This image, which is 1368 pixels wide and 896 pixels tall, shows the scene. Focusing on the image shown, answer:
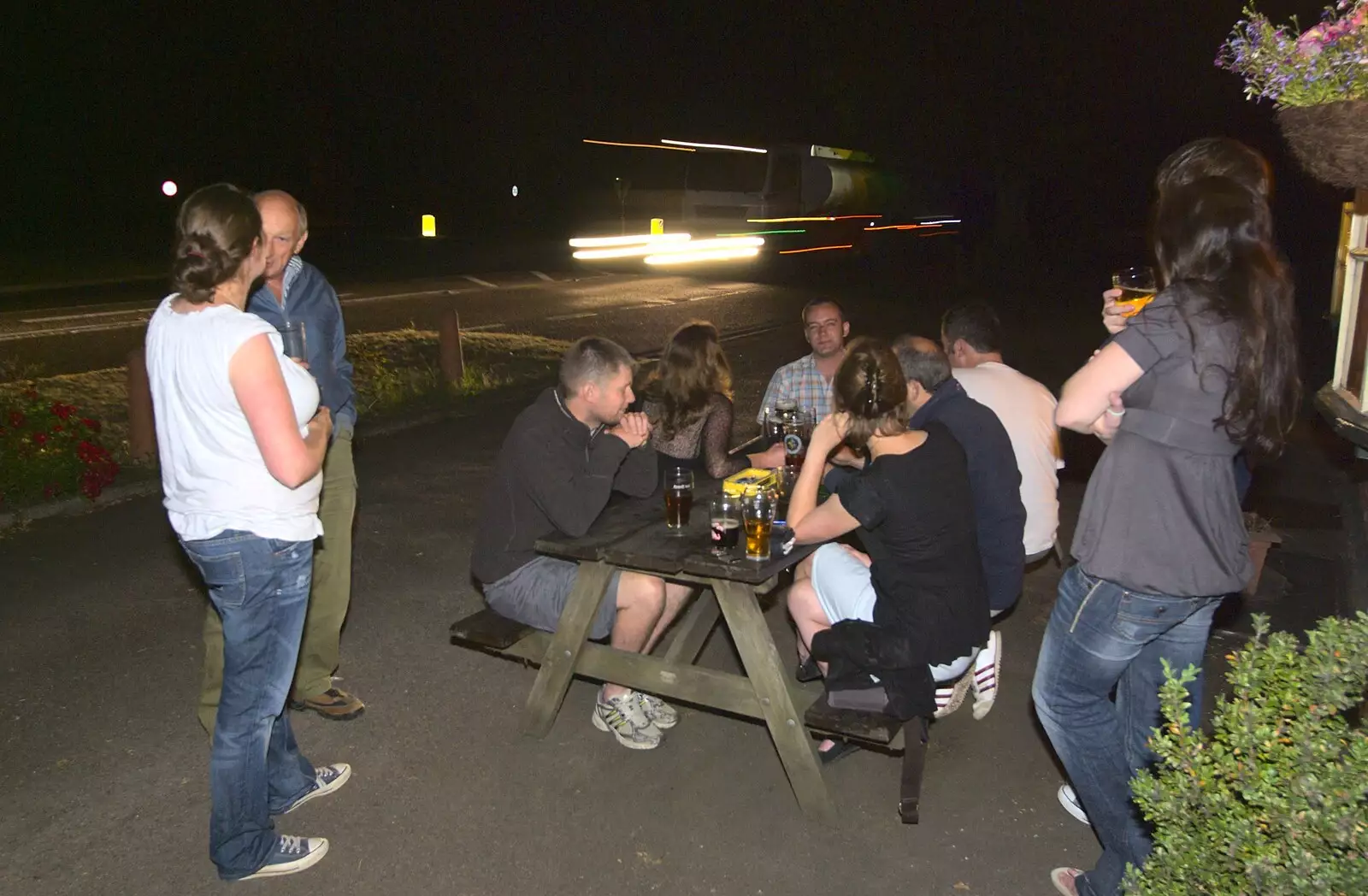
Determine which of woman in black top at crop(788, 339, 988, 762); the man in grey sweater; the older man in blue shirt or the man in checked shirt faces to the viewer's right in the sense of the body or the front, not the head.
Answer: the man in grey sweater

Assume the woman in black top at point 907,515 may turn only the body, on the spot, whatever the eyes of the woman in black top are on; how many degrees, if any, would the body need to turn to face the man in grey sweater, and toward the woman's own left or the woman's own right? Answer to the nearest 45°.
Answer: approximately 45° to the woman's own left

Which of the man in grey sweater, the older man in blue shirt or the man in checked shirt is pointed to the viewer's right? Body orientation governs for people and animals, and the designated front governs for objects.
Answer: the man in grey sweater

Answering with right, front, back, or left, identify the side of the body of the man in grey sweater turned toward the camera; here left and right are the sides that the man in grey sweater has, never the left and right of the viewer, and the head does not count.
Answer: right

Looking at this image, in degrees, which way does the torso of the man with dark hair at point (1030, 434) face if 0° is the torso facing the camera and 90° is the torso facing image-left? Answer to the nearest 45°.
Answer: approximately 135°

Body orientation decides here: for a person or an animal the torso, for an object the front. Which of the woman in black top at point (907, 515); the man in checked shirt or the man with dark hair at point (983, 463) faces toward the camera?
the man in checked shirt

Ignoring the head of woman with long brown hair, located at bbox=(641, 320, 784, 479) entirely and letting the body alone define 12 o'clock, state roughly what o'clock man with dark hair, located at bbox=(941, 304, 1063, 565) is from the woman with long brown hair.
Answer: The man with dark hair is roughly at 2 o'clock from the woman with long brown hair.

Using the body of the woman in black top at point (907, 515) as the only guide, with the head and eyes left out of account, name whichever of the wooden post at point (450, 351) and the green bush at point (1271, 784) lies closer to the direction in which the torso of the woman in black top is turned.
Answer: the wooden post

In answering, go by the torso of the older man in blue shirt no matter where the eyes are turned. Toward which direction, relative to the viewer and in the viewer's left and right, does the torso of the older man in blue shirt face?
facing the viewer

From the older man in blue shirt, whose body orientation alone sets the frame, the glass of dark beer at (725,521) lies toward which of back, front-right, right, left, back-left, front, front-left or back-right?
front-left

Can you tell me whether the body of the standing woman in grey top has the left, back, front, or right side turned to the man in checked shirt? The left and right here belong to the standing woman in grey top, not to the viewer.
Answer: front

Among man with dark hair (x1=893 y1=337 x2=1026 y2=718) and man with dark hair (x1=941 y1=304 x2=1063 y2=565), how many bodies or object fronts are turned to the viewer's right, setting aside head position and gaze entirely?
0

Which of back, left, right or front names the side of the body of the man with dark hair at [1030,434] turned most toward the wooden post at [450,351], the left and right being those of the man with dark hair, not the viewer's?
front

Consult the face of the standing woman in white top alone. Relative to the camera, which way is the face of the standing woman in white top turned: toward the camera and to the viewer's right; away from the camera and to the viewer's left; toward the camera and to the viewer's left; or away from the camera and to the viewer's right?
away from the camera and to the viewer's right

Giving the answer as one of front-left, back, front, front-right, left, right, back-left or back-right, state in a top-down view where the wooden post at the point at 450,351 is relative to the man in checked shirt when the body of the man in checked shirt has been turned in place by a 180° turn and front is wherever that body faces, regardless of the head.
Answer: front-left
